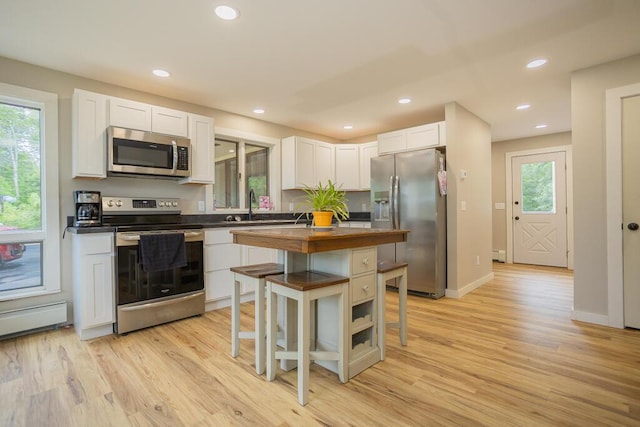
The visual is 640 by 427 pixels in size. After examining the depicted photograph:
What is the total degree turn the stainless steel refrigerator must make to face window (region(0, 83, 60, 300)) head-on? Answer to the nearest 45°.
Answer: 0° — it already faces it

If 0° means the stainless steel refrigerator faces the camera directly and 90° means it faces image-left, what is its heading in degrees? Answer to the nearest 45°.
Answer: approximately 45°

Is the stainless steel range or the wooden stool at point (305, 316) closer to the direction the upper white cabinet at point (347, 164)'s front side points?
the wooden stool

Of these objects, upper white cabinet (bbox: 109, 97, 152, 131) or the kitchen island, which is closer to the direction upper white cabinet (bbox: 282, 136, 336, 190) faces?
the kitchen island

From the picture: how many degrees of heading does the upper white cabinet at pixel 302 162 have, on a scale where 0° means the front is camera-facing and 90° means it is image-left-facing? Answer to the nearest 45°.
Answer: approximately 315°

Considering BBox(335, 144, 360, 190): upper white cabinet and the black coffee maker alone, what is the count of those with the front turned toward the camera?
2
